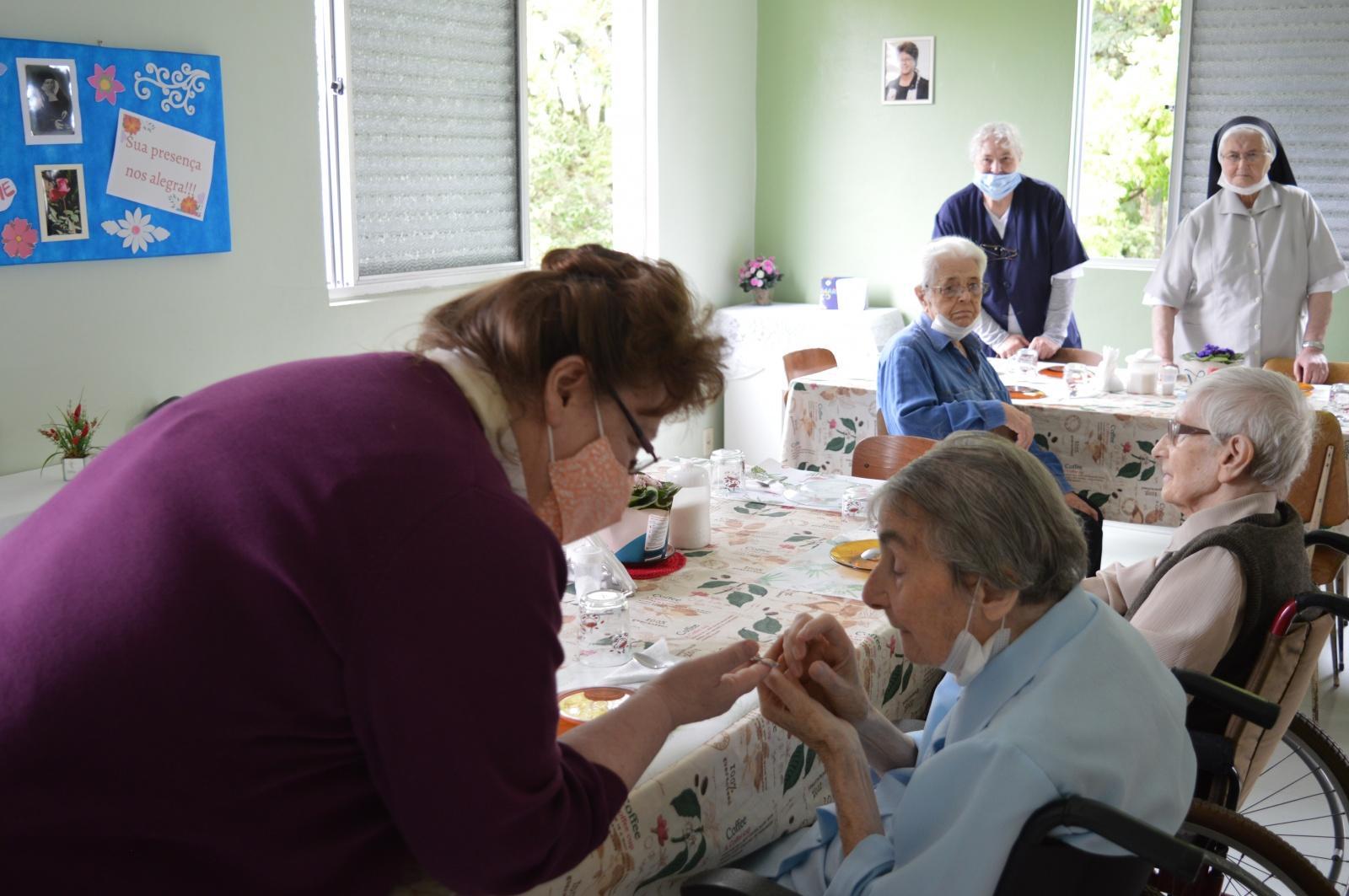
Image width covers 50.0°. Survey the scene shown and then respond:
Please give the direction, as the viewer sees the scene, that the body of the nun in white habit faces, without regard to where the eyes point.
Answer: toward the camera

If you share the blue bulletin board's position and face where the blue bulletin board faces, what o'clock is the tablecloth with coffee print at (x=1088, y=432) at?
The tablecloth with coffee print is roughly at 11 o'clock from the blue bulletin board.

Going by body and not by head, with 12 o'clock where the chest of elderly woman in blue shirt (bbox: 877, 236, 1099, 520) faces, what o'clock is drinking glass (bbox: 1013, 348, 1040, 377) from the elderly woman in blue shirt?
The drinking glass is roughly at 8 o'clock from the elderly woman in blue shirt.

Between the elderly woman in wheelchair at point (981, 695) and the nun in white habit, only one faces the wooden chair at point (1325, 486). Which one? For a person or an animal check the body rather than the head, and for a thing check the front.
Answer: the nun in white habit

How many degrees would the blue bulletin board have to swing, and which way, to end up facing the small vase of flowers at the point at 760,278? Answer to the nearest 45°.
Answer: approximately 90° to its left

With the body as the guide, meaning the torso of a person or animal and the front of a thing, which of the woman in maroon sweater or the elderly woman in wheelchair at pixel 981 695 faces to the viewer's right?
the woman in maroon sweater

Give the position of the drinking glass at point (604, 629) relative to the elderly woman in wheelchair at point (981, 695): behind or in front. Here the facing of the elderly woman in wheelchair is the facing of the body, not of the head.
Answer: in front

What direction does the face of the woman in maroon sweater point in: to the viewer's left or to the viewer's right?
to the viewer's right

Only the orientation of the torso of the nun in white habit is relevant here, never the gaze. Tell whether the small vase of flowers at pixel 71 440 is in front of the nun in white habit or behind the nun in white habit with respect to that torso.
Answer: in front

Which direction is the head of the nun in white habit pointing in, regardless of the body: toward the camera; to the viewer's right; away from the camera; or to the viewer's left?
toward the camera

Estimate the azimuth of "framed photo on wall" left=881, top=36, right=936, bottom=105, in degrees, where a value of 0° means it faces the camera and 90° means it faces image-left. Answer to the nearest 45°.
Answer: approximately 0°

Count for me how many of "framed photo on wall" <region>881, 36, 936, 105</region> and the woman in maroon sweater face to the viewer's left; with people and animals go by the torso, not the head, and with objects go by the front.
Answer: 0

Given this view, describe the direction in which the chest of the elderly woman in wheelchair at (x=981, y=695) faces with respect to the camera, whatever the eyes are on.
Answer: to the viewer's left

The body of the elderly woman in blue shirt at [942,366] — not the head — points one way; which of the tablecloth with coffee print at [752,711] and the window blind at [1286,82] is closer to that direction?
the tablecloth with coffee print

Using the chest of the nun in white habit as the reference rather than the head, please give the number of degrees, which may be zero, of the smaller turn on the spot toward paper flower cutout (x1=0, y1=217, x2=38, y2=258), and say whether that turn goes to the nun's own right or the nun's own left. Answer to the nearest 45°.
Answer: approximately 45° to the nun's own right

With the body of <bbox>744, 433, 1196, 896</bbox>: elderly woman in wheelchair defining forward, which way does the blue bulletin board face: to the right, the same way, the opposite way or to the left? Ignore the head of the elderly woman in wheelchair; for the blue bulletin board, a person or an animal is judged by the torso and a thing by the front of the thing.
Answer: the opposite way

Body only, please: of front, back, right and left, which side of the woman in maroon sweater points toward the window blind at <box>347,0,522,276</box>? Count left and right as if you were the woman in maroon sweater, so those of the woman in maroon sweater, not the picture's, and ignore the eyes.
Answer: left

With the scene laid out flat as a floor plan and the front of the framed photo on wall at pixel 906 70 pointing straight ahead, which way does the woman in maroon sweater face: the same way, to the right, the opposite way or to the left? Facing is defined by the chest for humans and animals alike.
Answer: to the left

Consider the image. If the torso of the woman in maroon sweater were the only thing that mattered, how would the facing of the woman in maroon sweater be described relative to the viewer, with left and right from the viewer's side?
facing to the right of the viewer
